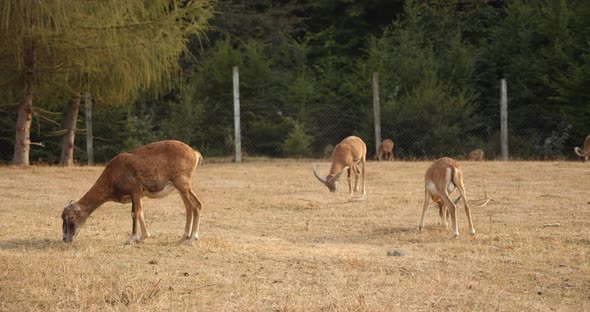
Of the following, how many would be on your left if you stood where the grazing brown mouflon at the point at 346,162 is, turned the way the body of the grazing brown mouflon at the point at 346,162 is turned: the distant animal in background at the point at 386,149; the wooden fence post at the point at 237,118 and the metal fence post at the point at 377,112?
0

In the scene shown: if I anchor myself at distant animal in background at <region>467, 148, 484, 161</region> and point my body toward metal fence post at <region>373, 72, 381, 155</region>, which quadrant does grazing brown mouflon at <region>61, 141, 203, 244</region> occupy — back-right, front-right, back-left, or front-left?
front-left

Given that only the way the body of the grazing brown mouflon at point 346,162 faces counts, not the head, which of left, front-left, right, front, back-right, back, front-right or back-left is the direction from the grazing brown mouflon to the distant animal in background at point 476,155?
back

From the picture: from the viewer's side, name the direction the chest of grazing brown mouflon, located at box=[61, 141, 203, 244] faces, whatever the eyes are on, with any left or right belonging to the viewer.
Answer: facing to the left of the viewer

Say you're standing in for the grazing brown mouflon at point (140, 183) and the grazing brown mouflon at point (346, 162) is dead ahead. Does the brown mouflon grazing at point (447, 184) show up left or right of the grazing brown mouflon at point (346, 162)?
right

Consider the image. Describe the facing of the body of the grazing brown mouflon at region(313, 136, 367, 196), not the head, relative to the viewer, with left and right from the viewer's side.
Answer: facing the viewer and to the left of the viewer

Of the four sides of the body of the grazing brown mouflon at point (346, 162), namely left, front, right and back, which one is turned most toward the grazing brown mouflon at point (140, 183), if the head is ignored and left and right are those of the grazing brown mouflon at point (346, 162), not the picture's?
front

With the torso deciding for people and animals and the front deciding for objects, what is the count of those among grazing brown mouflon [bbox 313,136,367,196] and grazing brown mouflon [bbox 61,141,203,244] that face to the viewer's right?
0

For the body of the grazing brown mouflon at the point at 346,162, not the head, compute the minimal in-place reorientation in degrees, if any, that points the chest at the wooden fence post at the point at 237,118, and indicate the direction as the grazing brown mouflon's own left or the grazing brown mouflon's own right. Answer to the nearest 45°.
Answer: approximately 90° to the grazing brown mouflon's own right

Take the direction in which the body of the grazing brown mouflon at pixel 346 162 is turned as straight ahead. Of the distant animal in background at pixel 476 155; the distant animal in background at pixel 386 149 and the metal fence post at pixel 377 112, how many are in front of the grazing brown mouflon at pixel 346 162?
0

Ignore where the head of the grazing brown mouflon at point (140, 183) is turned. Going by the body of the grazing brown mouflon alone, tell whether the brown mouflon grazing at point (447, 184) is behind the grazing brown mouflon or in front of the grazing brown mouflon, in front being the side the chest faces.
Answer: behind

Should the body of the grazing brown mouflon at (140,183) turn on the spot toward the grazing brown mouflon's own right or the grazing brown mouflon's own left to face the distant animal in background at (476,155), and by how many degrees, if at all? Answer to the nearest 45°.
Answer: approximately 135° to the grazing brown mouflon's own right
